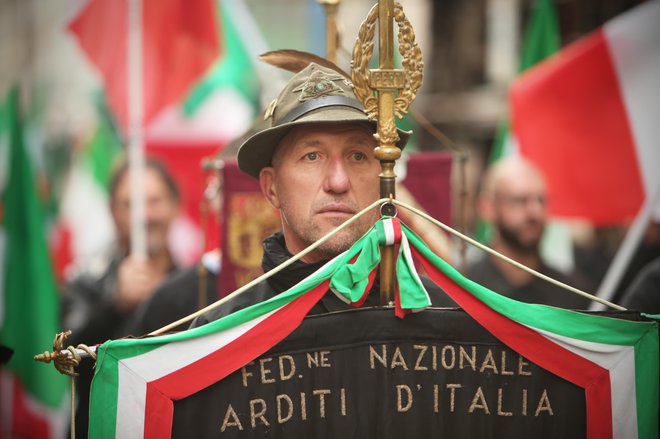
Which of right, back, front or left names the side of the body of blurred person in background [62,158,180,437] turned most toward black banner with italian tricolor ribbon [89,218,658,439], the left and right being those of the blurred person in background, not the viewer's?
front

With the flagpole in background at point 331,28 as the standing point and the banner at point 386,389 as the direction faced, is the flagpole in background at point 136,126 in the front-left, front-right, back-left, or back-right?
back-right

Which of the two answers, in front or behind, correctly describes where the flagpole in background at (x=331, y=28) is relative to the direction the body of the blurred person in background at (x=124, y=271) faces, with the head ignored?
in front

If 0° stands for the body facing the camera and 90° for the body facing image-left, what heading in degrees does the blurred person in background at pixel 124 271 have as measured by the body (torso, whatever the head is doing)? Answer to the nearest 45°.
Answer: approximately 0°

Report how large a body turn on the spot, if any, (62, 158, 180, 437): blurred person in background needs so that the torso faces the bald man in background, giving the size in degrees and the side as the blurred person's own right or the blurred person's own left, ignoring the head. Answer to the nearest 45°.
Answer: approximately 90° to the blurred person's own left

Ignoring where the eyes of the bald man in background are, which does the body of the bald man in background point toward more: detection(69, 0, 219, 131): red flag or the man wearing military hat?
the man wearing military hat

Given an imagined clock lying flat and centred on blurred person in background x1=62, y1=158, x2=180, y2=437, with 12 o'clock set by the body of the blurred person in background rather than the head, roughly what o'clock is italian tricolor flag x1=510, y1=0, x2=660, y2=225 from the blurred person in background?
The italian tricolor flag is roughly at 10 o'clock from the blurred person in background.

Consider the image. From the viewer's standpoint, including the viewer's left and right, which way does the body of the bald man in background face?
facing the viewer and to the right of the viewer

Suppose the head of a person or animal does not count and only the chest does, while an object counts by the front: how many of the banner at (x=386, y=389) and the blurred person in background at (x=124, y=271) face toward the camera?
2

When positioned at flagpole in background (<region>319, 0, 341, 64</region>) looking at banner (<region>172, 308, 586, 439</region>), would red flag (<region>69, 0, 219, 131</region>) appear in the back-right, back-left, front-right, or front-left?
back-right

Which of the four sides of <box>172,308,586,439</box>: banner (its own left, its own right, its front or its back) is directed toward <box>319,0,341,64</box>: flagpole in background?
back

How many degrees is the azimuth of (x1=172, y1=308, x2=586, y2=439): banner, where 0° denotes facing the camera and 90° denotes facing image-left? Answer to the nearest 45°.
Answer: approximately 0°
